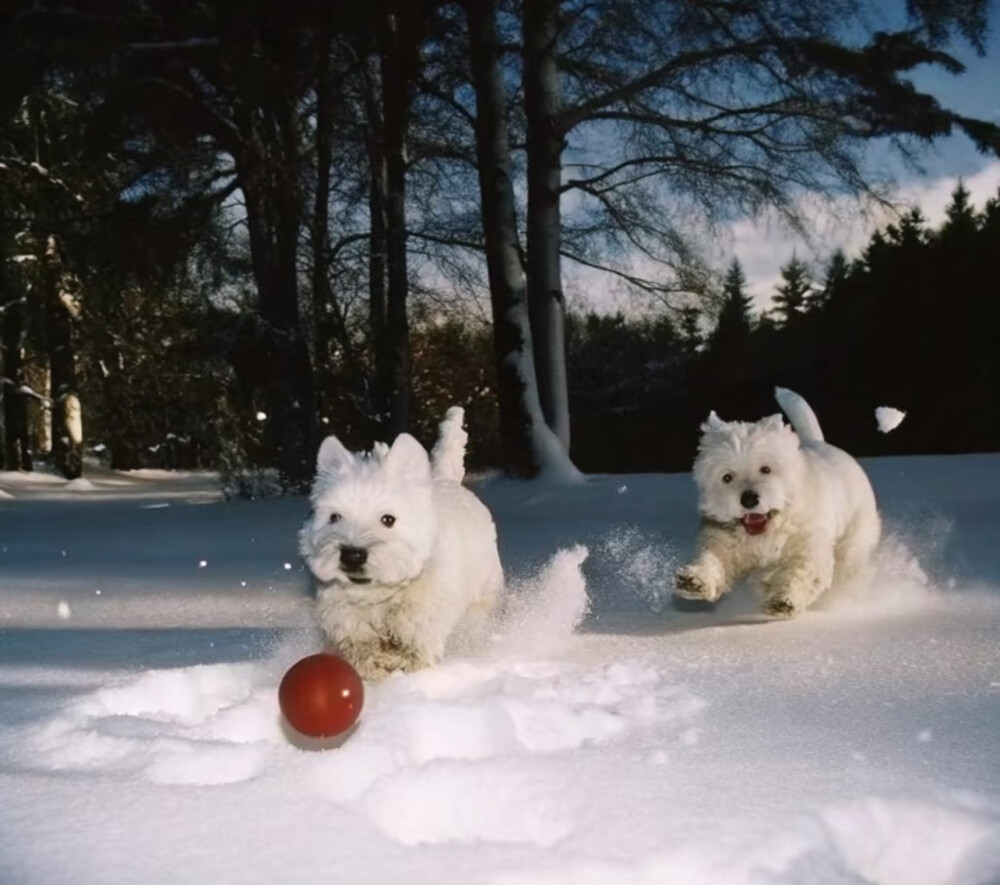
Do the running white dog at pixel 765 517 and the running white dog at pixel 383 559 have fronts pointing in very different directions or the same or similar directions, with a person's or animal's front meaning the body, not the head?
same or similar directions

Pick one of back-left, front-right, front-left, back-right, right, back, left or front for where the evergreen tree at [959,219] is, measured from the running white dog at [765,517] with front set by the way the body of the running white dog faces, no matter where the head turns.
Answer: back-right

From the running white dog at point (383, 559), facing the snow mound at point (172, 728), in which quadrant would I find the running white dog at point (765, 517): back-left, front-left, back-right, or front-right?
back-left

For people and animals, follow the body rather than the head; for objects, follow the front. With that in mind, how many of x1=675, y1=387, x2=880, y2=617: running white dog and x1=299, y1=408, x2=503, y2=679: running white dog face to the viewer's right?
0

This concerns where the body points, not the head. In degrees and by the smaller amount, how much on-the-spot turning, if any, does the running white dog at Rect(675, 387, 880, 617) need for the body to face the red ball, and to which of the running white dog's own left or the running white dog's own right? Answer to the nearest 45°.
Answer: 0° — it already faces it

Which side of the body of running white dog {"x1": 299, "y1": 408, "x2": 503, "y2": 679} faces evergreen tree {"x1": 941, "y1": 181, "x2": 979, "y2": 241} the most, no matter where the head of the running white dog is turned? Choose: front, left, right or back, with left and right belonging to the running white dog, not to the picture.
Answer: back

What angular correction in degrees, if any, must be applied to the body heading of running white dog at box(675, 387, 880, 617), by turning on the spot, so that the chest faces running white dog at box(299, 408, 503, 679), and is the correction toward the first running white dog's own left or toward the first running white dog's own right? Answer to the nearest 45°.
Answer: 0° — it already faces it

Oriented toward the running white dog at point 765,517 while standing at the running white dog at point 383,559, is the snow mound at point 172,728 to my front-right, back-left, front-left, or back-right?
back-right

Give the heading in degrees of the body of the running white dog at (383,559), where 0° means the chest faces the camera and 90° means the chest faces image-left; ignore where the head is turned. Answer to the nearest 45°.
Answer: approximately 45°

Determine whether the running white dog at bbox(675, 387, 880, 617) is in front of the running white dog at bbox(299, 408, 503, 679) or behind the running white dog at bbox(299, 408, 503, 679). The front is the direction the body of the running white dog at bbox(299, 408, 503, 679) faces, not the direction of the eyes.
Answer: behind

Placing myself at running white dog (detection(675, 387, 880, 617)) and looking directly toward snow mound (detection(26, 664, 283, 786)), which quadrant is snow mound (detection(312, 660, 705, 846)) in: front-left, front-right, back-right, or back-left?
front-left

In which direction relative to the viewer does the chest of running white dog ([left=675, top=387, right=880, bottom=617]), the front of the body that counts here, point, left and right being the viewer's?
facing the viewer and to the left of the viewer

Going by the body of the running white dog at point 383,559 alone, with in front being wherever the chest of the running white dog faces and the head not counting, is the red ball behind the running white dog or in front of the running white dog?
in front
